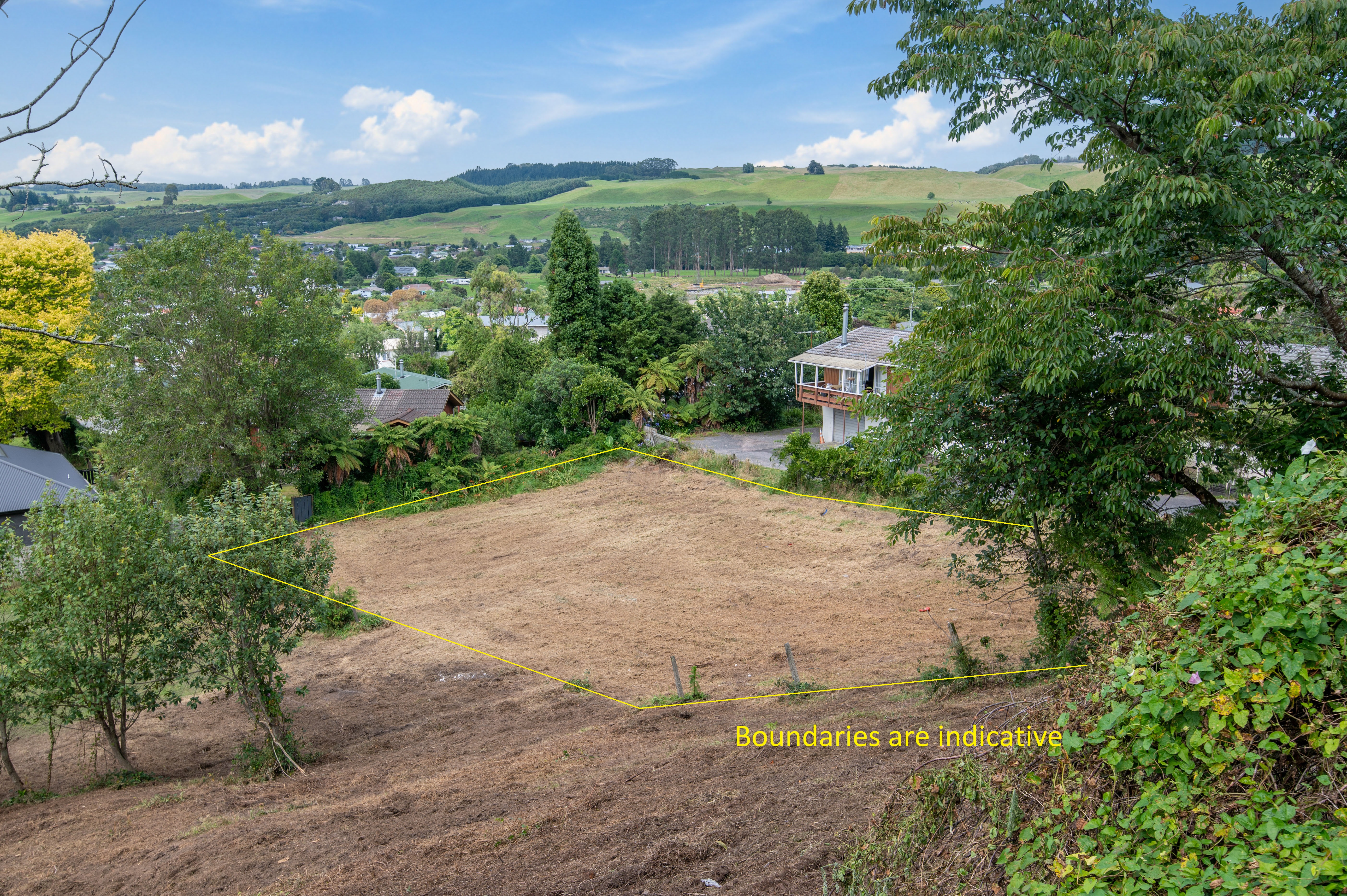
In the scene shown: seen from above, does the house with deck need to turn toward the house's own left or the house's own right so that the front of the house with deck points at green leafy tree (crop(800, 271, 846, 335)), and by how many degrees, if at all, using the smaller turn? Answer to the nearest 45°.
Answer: approximately 135° to the house's own right

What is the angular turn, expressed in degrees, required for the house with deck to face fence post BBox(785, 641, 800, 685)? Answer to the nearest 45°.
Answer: approximately 45° to its left

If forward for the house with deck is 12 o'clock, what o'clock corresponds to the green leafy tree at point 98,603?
The green leafy tree is roughly at 11 o'clock from the house with deck.

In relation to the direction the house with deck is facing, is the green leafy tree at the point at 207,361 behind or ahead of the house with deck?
ahead

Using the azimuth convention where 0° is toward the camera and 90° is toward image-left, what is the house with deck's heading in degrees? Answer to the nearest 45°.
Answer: approximately 45°

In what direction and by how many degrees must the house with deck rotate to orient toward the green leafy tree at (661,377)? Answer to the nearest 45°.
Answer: approximately 45° to its right

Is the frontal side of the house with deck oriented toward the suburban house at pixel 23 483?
yes

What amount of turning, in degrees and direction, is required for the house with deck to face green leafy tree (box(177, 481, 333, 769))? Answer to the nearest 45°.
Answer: approximately 45° to its left

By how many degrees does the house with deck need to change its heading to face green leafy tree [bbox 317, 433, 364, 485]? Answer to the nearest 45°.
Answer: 0° — it already faces it

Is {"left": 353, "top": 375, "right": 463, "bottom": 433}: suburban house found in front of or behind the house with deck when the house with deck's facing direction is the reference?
in front

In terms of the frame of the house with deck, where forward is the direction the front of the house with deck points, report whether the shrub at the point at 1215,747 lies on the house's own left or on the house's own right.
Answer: on the house's own left

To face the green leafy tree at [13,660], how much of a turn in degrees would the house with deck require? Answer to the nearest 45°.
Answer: approximately 45° to its left
